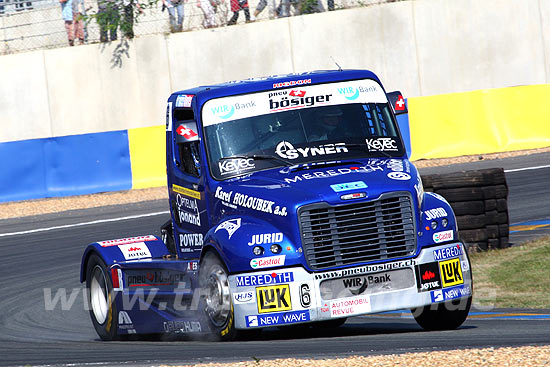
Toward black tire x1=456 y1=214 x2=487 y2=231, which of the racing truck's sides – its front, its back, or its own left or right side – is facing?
left

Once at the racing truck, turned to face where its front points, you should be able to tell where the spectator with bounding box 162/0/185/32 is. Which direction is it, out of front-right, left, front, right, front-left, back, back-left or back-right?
back-left

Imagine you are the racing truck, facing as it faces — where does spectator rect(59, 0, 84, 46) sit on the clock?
The spectator is roughly at 7 o'clock from the racing truck.

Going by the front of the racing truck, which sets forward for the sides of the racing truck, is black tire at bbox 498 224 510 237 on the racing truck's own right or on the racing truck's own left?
on the racing truck's own left

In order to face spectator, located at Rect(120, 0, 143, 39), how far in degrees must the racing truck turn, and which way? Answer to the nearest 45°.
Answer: approximately 135° to its left

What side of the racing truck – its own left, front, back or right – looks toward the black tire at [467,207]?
left

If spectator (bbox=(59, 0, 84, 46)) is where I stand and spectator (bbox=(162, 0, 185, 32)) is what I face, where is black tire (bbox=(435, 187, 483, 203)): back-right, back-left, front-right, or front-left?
front-right
